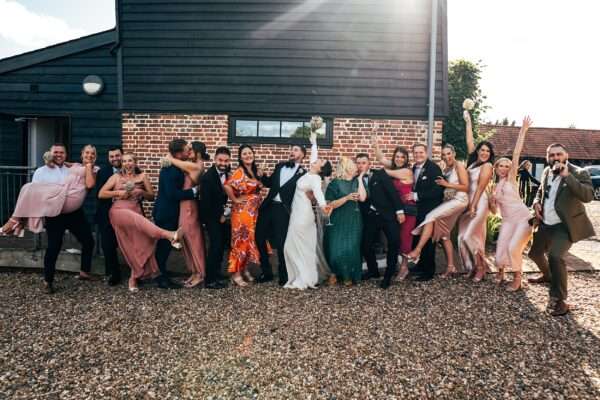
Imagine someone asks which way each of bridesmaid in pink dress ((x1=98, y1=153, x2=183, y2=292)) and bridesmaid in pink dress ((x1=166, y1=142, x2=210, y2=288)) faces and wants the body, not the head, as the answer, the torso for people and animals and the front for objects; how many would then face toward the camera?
1

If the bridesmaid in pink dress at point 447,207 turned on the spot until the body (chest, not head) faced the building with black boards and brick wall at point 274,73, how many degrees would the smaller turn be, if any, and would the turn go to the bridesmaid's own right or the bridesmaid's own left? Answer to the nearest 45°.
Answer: approximately 90° to the bridesmaid's own right

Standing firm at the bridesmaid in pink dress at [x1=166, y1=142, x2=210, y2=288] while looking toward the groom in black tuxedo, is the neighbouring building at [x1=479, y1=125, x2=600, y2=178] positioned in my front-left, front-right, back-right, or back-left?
front-left

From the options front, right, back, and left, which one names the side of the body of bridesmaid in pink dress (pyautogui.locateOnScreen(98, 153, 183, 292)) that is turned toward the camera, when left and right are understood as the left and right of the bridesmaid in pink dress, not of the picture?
front

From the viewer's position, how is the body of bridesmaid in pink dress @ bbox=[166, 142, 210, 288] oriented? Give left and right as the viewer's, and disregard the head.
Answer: facing to the left of the viewer

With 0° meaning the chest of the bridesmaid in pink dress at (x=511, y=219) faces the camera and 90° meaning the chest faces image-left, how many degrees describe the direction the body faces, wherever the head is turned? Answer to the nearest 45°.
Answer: approximately 45°

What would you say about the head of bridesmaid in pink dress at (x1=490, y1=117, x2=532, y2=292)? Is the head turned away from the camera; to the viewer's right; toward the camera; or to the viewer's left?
toward the camera

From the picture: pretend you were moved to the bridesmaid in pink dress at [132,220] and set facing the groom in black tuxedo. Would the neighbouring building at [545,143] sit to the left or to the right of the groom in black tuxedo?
left

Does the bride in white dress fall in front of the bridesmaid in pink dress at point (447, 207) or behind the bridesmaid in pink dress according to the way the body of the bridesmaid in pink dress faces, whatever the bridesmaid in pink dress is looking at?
in front

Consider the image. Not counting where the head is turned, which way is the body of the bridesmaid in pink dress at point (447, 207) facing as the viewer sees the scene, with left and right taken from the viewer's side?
facing the viewer and to the left of the viewer

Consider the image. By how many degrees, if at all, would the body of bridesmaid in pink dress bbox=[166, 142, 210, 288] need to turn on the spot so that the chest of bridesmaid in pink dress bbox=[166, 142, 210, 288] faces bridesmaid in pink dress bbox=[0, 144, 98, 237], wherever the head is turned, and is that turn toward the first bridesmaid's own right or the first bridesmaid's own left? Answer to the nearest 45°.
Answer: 0° — they already face them

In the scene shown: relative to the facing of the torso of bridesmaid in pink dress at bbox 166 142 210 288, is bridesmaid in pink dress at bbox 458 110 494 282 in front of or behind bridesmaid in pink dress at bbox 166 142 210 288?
behind
